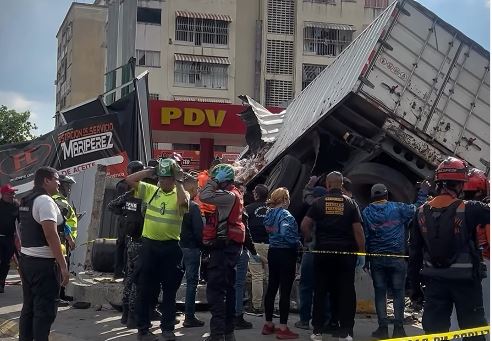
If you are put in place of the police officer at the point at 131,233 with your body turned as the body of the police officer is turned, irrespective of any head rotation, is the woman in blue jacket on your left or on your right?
on your right

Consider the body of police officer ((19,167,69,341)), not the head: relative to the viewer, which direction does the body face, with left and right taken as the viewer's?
facing away from the viewer and to the right of the viewer

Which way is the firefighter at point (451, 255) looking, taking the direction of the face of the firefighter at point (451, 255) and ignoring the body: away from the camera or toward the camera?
away from the camera

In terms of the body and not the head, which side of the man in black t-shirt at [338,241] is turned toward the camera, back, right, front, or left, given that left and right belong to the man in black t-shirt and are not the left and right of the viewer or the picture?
back

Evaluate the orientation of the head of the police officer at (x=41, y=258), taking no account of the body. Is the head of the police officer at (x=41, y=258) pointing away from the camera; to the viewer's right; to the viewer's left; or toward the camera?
to the viewer's right

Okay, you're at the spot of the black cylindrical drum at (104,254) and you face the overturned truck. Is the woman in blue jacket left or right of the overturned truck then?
right

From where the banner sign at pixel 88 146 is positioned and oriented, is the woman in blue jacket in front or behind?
in front

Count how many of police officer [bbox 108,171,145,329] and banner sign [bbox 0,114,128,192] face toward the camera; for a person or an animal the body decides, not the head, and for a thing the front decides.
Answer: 1

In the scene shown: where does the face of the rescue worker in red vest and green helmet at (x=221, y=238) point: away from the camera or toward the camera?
away from the camera

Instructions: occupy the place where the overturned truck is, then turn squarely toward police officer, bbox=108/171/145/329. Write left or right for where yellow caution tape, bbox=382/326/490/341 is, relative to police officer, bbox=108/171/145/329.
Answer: left

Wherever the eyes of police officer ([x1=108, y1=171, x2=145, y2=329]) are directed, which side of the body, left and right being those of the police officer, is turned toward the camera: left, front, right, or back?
back
